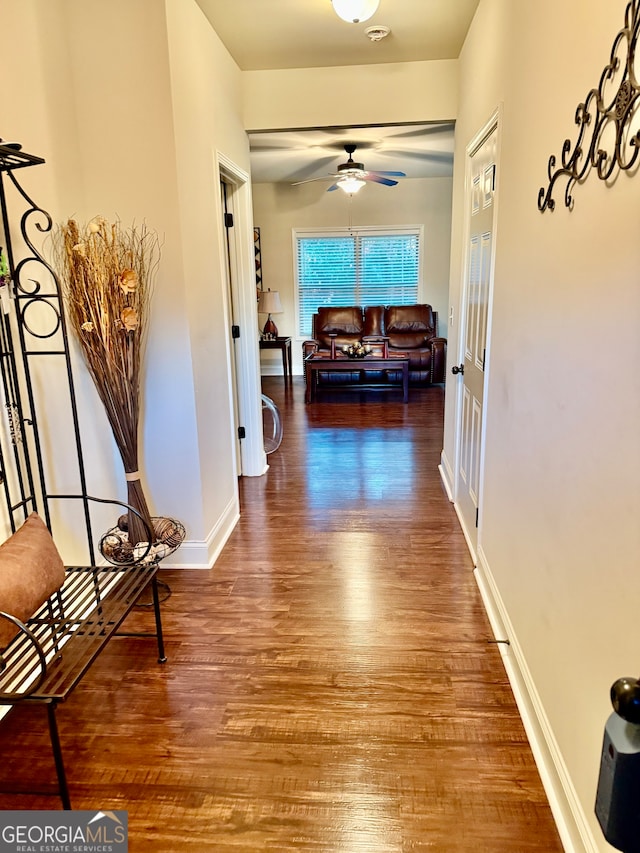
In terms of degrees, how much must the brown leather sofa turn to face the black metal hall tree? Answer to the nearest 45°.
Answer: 0° — it already faces it

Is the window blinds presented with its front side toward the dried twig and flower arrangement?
yes

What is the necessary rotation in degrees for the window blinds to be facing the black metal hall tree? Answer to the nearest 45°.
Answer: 0° — it already faces it

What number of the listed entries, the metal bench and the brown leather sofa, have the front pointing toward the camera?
1

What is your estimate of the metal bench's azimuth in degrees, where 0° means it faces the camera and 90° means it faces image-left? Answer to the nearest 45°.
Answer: approximately 270°
